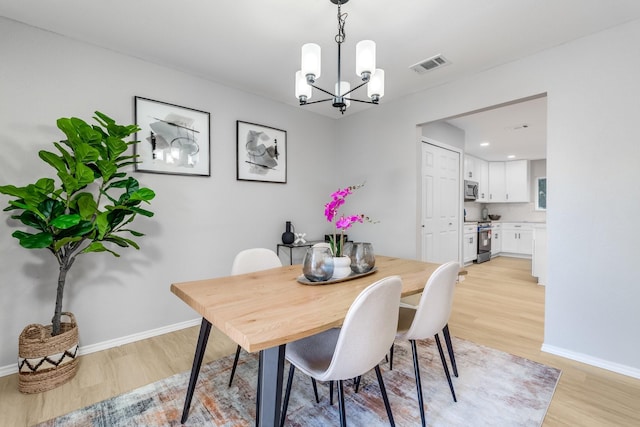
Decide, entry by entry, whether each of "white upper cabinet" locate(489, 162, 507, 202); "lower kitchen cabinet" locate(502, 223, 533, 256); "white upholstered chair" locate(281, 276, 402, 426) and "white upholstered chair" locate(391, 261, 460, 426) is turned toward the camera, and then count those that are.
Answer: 2

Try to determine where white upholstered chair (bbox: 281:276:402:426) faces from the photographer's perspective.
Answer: facing away from the viewer and to the left of the viewer

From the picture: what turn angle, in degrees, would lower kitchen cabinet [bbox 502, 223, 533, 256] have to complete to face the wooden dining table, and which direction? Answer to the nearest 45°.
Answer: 0° — it already faces it

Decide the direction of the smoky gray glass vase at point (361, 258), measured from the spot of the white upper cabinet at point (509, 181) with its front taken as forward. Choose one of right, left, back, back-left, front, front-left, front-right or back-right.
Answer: front

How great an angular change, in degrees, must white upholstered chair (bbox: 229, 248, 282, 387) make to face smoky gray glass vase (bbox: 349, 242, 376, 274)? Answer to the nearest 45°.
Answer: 0° — it already faces it

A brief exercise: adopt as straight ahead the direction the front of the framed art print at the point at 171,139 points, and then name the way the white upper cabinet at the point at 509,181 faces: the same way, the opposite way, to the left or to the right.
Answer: to the right

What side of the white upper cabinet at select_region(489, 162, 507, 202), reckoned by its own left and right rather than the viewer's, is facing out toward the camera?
front

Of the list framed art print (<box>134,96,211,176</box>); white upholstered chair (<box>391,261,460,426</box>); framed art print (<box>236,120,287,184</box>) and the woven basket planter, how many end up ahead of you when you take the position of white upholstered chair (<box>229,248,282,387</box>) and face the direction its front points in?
1

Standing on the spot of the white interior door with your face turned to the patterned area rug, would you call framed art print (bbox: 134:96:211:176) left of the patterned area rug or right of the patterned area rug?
right

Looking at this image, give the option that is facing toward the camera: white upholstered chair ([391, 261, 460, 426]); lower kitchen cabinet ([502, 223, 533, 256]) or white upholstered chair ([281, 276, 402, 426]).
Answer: the lower kitchen cabinet

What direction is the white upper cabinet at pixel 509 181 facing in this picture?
toward the camera

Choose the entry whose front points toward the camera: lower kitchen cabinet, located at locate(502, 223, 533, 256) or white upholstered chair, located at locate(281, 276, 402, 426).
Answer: the lower kitchen cabinet

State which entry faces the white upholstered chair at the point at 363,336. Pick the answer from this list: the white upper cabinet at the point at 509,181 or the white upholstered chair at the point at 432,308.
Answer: the white upper cabinet

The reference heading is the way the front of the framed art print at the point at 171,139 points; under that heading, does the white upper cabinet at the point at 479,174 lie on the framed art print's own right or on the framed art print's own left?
on the framed art print's own left

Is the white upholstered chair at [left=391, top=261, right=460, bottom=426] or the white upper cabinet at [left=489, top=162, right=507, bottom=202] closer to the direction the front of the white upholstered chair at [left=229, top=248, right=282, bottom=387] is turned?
the white upholstered chair

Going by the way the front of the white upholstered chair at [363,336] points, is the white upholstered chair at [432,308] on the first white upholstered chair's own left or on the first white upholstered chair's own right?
on the first white upholstered chair's own right

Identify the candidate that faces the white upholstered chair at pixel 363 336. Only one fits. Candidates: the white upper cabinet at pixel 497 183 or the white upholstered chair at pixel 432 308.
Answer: the white upper cabinet
